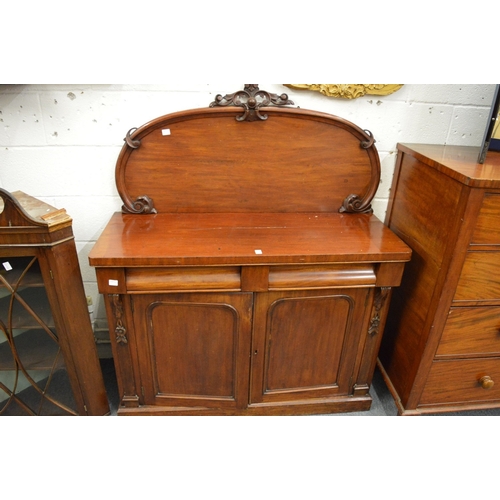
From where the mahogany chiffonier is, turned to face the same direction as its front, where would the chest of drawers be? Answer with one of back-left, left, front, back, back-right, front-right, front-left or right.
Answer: left

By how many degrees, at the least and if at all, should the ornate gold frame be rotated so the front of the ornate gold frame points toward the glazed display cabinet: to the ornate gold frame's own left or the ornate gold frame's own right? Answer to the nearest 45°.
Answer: approximately 45° to the ornate gold frame's own right

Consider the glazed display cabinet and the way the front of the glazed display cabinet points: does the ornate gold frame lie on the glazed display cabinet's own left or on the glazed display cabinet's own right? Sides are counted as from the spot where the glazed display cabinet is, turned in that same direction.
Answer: on the glazed display cabinet's own left

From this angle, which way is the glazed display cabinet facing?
toward the camera

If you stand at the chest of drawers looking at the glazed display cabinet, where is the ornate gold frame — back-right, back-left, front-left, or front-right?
front-right

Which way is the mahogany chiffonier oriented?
toward the camera

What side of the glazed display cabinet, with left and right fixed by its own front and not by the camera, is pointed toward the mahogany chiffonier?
left

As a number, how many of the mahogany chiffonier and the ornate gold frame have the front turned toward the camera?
2

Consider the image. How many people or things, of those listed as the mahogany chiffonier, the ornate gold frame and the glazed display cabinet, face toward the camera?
3
